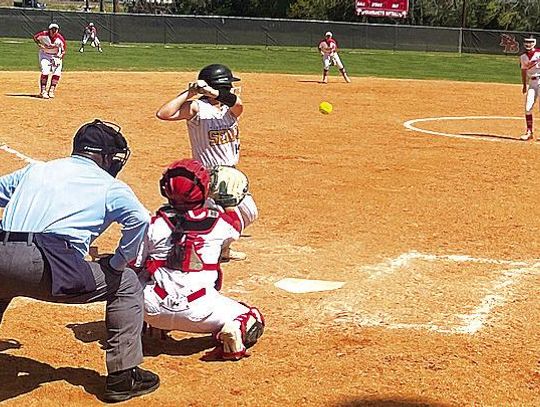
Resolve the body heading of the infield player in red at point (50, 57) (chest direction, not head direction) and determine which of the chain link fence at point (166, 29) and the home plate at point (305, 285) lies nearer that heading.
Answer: the home plate

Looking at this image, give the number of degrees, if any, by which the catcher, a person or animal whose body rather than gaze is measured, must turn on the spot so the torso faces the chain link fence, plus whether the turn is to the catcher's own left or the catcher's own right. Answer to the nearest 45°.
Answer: approximately 45° to the catcher's own left

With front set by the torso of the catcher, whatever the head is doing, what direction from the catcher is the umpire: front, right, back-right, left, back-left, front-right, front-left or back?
back

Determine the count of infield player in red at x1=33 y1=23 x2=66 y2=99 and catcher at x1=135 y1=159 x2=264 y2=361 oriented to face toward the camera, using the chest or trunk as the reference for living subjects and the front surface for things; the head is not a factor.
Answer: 1

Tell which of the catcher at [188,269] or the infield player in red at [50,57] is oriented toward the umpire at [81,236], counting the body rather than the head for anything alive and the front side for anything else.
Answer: the infield player in red

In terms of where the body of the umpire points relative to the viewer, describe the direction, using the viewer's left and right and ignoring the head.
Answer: facing away from the viewer and to the right of the viewer

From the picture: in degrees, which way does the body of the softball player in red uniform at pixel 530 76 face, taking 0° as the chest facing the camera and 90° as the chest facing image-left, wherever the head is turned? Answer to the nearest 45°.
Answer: approximately 0°

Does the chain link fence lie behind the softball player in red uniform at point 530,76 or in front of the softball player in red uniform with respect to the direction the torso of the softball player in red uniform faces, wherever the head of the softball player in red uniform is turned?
behind

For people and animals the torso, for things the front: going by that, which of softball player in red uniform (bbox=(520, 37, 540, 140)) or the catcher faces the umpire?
the softball player in red uniform

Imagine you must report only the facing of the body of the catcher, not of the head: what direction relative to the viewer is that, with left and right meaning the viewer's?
facing away from the viewer and to the right of the viewer

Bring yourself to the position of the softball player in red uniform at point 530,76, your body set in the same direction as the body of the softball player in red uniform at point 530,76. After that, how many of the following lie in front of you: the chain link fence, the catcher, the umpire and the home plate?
3

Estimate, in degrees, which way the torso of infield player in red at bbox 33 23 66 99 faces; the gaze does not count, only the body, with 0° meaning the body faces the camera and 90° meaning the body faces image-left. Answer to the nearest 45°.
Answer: approximately 0°

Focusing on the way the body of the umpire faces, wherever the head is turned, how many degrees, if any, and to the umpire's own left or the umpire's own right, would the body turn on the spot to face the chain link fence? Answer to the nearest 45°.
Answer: approximately 45° to the umpire's own left

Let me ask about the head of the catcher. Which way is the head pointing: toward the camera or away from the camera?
away from the camera
